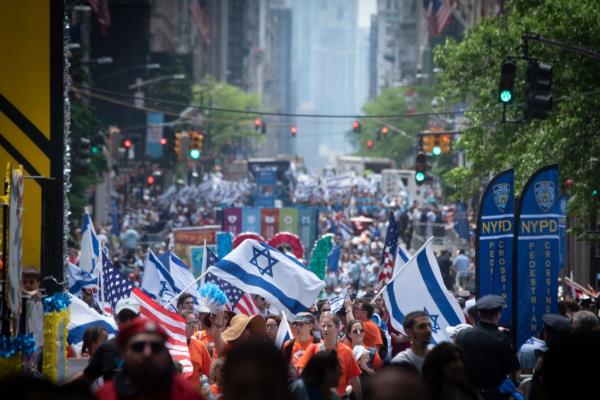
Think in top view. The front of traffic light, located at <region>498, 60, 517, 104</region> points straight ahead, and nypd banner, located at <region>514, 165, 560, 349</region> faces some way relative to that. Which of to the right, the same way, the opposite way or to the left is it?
the same way

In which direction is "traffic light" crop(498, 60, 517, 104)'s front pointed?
toward the camera

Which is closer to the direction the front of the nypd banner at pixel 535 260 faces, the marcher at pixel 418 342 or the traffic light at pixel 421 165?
the marcher

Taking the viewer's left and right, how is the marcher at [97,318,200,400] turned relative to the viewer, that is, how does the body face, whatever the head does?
facing the viewer

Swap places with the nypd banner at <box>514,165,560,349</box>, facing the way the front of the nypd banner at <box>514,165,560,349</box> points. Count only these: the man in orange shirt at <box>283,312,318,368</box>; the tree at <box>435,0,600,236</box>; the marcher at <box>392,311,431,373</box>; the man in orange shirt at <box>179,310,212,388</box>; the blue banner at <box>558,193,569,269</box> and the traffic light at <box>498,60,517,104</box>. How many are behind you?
3

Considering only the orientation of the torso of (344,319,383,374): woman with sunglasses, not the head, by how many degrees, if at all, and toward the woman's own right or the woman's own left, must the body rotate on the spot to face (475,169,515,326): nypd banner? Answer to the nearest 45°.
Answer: approximately 135° to the woman's own left

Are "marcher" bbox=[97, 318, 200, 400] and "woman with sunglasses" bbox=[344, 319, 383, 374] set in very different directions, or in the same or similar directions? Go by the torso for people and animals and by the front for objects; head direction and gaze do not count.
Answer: same or similar directions

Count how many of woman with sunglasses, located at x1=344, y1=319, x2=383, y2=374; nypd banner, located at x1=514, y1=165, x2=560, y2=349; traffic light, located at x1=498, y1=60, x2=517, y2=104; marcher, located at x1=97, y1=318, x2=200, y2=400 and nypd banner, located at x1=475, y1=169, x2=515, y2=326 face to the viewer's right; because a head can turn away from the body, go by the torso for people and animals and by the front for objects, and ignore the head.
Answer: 0

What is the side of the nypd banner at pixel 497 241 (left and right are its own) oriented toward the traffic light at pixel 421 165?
back
